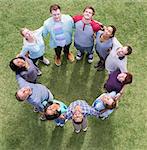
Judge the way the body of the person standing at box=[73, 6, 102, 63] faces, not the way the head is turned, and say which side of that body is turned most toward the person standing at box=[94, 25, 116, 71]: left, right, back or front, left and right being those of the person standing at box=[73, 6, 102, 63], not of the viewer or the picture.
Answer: left

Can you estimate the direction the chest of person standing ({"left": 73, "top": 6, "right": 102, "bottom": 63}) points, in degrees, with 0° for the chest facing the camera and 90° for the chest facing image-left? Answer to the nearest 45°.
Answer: approximately 0°

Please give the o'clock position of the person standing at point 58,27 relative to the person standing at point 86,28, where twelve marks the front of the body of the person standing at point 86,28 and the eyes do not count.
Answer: the person standing at point 58,27 is roughly at 3 o'clock from the person standing at point 86,28.

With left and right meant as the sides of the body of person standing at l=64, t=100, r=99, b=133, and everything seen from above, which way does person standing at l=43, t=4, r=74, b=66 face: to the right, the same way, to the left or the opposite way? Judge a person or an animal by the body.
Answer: the opposite way

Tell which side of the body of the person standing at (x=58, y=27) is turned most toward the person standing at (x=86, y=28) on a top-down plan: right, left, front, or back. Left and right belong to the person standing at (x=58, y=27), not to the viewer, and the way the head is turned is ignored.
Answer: left
